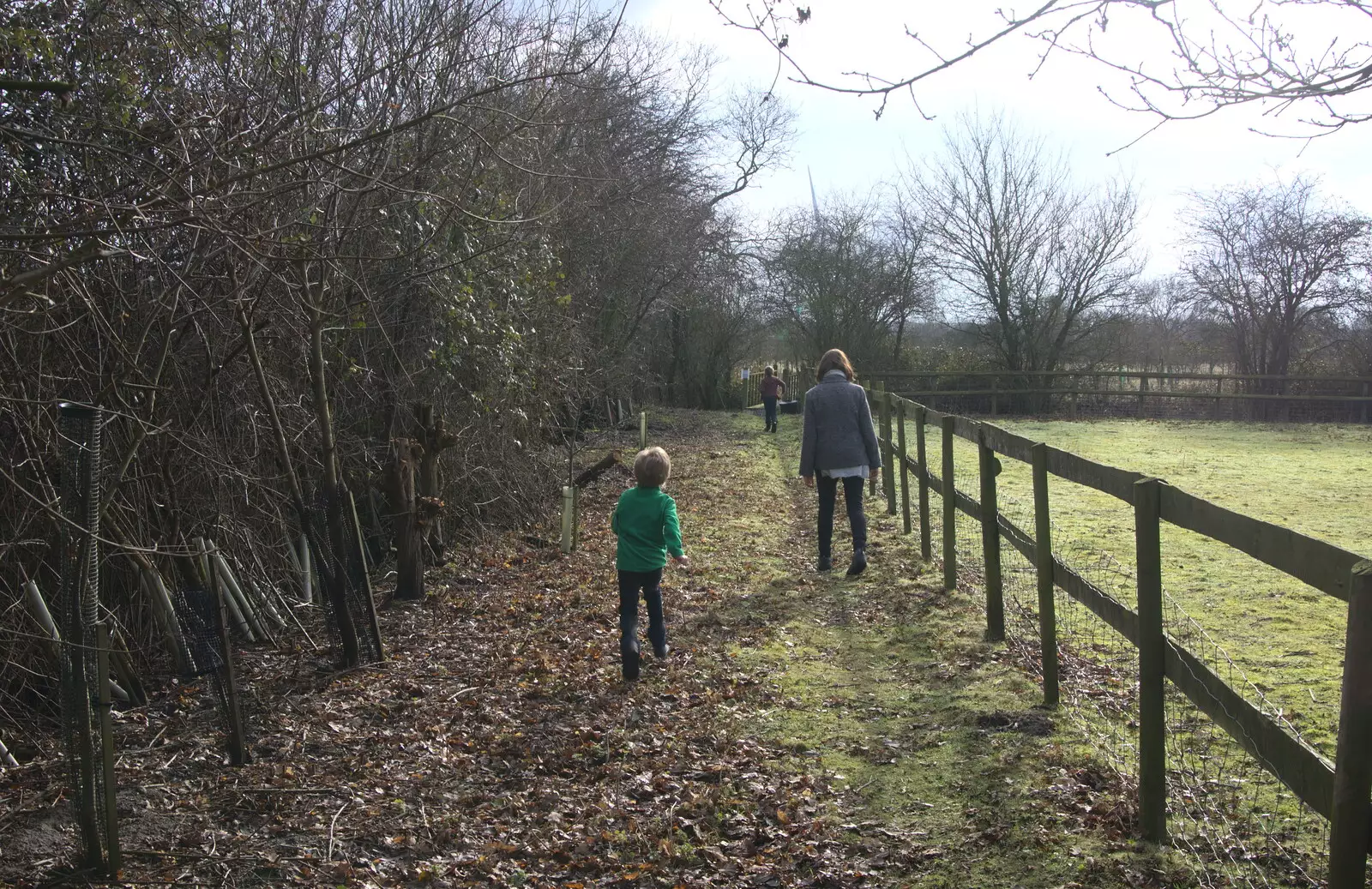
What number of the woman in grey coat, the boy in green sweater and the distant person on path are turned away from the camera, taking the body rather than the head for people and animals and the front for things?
3

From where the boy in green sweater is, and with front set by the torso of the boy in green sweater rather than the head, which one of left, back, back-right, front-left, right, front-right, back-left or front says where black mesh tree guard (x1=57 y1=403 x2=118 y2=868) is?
back-left

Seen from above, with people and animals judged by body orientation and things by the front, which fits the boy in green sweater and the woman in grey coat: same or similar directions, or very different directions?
same or similar directions

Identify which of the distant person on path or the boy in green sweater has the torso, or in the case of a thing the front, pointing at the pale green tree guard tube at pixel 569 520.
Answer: the boy in green sweater

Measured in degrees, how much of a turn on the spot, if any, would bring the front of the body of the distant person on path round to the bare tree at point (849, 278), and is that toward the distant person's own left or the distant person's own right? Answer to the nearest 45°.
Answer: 0° — they already face it

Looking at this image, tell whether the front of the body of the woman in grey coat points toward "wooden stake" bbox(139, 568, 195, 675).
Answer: no

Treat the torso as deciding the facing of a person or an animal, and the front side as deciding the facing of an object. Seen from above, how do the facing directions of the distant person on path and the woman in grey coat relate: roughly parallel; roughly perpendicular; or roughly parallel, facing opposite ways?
roughly parallel

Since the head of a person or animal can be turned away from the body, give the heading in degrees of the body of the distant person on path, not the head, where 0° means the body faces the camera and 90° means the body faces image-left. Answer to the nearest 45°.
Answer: approximately 180°

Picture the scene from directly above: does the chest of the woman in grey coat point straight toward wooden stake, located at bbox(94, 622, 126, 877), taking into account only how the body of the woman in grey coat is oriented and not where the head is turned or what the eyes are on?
no

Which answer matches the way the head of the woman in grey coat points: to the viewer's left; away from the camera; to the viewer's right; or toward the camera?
away from the camera

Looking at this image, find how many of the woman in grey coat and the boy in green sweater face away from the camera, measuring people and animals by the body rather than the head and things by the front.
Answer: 2

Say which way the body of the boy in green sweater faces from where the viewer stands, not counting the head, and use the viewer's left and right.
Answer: facing away from the viewer

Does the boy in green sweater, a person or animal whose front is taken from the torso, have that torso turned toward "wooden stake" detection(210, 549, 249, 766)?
no

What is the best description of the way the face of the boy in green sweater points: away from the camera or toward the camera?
away from the camera

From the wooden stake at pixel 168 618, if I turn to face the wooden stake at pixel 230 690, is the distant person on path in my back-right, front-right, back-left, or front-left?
back-left

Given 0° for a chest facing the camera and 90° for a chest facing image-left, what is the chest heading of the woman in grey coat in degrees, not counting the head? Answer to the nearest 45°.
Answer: approximately 180°

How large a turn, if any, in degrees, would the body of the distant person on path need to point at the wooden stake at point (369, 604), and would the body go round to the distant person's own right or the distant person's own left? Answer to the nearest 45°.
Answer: approximately 180°

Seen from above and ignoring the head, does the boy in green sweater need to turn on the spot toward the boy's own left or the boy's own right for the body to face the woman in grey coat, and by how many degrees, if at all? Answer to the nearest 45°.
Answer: approximately 45° to the boy's own right

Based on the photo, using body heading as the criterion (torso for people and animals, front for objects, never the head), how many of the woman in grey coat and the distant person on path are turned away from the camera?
2
